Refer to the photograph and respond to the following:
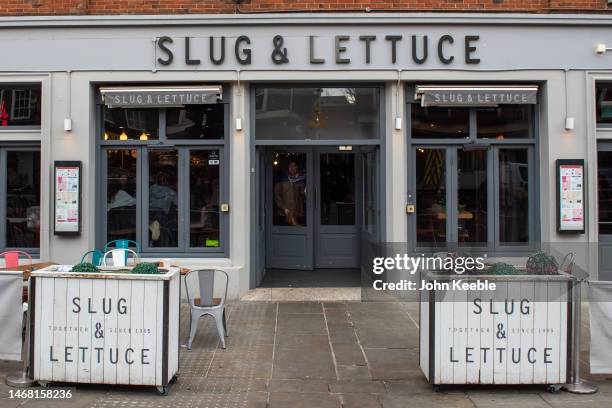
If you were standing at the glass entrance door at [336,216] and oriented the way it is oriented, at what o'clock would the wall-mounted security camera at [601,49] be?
The wall-mounted security camera is roughly at 10 o'clock from the glass entrance door.

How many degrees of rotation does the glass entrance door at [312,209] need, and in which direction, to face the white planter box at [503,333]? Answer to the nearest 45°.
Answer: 0° — it already faces it

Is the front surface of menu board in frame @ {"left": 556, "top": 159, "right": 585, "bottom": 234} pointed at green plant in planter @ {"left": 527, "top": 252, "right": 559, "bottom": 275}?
yes

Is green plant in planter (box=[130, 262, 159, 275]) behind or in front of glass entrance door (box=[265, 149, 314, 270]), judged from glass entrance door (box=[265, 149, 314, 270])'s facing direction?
in front

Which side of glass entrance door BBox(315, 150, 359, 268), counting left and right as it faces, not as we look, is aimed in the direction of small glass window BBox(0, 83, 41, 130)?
right

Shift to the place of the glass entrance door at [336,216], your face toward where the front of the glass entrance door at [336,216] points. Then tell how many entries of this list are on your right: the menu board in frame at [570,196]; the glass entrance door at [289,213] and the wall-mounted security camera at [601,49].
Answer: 1

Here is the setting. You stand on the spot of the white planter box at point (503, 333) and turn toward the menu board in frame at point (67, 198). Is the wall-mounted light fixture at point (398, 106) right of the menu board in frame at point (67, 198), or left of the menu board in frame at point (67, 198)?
right

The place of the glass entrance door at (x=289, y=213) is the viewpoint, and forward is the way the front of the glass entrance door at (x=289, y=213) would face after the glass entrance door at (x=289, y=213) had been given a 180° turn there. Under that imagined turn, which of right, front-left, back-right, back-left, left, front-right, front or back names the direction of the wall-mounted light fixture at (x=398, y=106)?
back-right

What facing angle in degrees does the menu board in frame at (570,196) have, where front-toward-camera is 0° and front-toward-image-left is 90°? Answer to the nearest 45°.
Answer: approximately 0°

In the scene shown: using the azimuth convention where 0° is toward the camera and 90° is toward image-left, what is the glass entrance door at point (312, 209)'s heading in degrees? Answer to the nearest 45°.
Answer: approximately 0°
